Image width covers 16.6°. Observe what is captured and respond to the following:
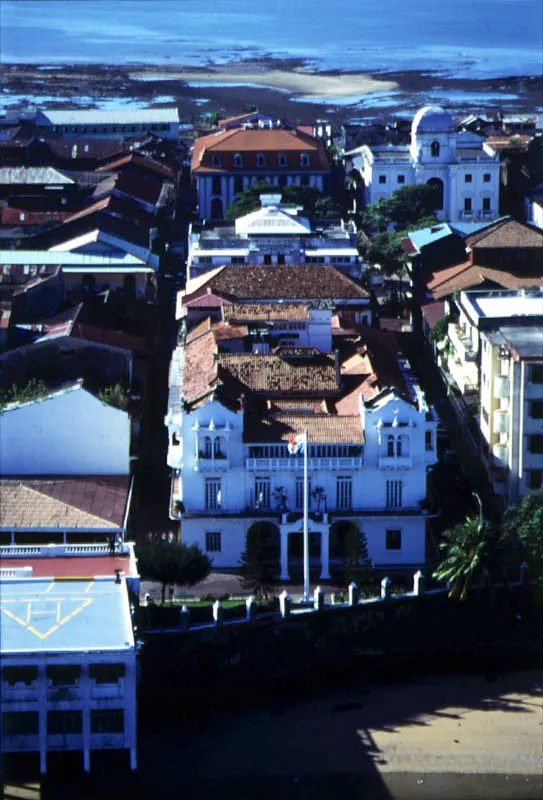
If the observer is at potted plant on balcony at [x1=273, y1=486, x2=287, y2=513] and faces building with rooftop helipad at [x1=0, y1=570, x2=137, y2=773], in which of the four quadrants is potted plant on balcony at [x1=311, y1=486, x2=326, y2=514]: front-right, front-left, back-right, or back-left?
back-left

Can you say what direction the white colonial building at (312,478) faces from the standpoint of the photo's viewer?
facing the viewer

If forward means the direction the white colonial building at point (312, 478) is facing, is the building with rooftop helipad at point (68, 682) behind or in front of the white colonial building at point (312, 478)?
in front

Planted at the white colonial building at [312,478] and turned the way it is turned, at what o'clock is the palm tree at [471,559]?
The palm tree is roughly at 10 o'clock from the white colonial building.

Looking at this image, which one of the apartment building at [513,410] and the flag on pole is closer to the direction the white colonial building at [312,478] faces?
the flag on pole

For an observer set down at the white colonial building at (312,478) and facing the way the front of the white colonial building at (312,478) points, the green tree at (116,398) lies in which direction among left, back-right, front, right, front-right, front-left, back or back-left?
back-right

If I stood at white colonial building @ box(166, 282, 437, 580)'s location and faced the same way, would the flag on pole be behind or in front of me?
in front

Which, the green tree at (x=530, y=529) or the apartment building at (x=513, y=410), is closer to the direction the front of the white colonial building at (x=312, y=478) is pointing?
the green tree

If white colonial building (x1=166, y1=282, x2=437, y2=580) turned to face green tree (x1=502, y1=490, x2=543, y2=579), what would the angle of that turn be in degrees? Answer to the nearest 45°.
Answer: approximately 90° to its left

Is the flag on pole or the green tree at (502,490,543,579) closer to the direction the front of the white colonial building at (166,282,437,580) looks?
the flag on pole

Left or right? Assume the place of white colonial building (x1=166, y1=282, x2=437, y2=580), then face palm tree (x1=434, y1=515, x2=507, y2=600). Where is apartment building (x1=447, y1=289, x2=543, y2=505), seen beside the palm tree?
left

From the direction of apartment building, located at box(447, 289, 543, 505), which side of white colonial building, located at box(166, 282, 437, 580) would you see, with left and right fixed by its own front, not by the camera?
left
